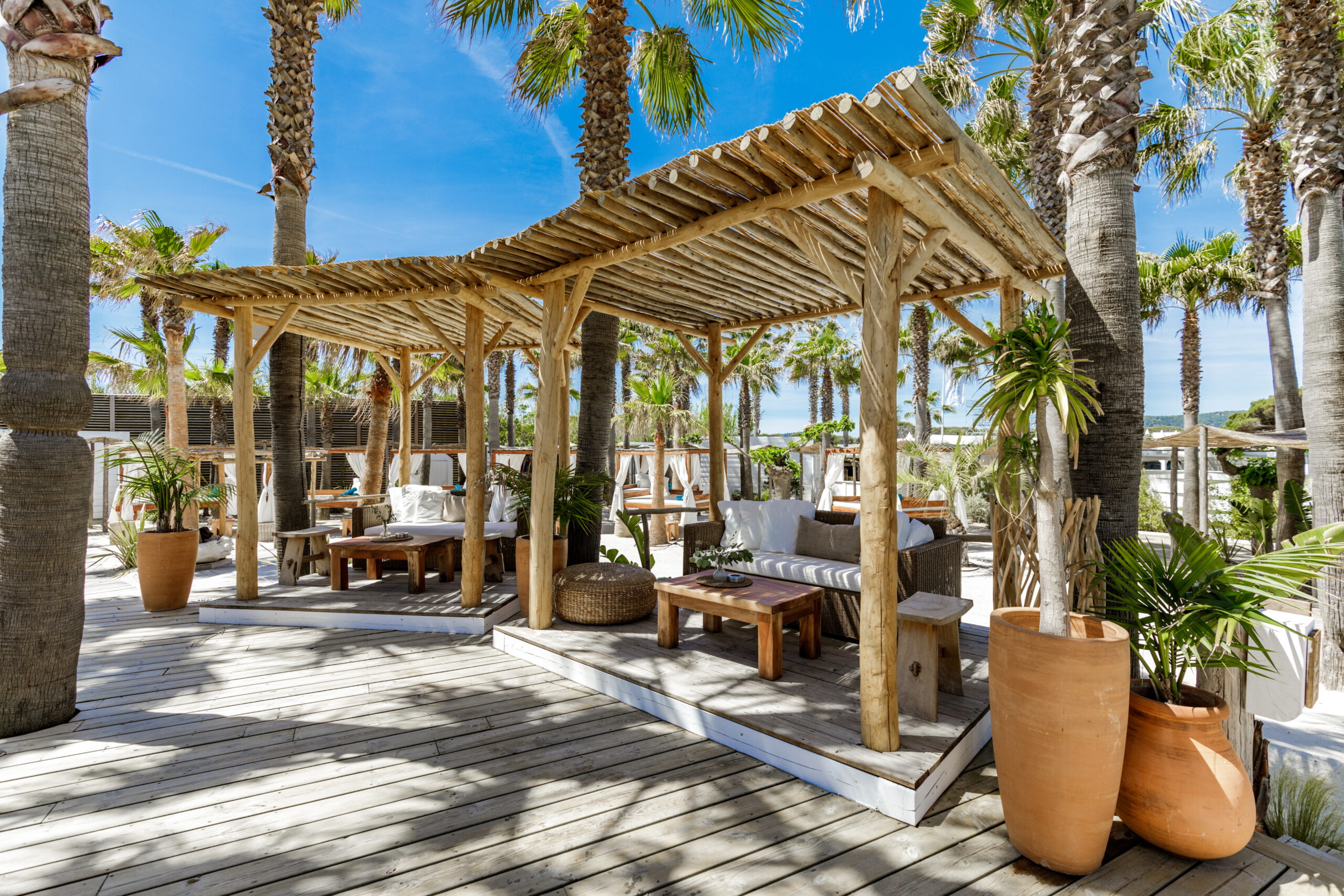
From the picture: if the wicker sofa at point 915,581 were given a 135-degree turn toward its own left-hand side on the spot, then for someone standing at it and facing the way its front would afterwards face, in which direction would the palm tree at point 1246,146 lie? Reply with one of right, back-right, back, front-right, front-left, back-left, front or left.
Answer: front-left

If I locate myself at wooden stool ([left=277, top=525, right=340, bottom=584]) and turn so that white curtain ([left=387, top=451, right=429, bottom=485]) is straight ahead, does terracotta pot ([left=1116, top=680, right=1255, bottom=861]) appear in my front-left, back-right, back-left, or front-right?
back-right

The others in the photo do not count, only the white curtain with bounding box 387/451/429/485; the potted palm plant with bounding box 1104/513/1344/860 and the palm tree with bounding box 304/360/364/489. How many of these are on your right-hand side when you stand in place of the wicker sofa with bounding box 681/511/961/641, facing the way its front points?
2

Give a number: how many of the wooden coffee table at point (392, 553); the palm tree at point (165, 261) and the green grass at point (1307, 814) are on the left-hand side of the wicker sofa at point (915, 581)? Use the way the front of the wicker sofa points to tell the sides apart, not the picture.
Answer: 1

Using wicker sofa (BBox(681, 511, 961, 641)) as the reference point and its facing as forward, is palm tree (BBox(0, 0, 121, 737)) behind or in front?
in front

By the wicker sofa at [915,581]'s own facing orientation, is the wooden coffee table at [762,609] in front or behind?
in front

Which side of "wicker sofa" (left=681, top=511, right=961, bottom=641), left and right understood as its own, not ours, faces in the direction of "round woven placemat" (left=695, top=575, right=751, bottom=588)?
front

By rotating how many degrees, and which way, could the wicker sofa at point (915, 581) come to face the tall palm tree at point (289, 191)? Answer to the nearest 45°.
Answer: approximately 45° to its right

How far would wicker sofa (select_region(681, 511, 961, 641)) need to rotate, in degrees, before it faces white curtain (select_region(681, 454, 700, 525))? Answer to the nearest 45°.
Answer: approximately 135° to its right

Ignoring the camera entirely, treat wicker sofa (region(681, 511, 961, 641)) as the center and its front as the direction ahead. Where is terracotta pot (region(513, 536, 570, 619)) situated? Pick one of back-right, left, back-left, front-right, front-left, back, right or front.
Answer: front-right

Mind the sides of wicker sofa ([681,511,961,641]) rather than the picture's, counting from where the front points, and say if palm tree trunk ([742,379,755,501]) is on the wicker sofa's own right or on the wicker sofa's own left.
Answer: on the wicker sofa's own right

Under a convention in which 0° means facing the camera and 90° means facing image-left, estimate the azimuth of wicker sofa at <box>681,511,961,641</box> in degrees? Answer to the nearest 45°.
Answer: approximately 45°

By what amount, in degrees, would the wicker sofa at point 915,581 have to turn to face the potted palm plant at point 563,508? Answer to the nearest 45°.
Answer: approximately 45° to its right
